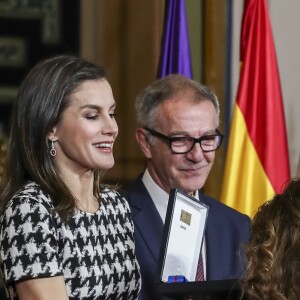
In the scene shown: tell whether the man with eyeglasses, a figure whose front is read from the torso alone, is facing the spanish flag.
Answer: no
